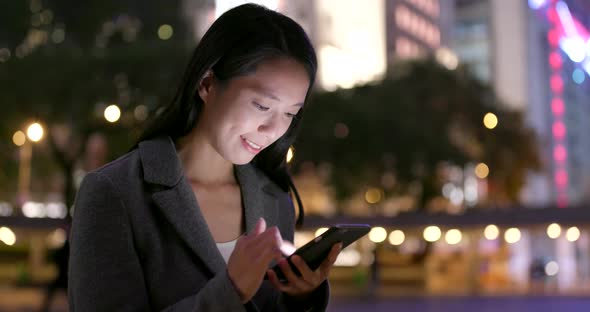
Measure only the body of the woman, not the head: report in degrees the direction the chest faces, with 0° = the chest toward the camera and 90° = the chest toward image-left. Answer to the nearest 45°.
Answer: approximately 315°

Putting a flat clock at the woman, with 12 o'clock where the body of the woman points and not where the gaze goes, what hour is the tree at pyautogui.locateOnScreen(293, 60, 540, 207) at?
The tree is roughly at 8 o'clock from the woman.

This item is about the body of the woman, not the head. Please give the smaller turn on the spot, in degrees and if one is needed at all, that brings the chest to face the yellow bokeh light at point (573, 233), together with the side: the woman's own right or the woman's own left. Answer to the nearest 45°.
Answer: approximately 90° to the woman's own left

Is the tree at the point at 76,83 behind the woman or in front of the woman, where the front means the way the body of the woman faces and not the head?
behind
